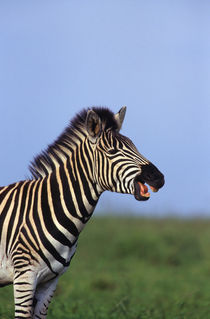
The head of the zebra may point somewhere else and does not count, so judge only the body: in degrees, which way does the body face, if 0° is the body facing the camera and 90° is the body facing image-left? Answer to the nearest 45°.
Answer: approximately 270°
